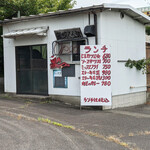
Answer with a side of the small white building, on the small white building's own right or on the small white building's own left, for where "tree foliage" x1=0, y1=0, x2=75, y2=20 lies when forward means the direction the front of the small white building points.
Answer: on the small white building's own right

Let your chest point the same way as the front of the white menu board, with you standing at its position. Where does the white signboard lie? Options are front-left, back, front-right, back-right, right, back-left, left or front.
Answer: back-right

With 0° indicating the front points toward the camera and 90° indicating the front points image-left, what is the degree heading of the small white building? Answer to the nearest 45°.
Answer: approximately 45°
